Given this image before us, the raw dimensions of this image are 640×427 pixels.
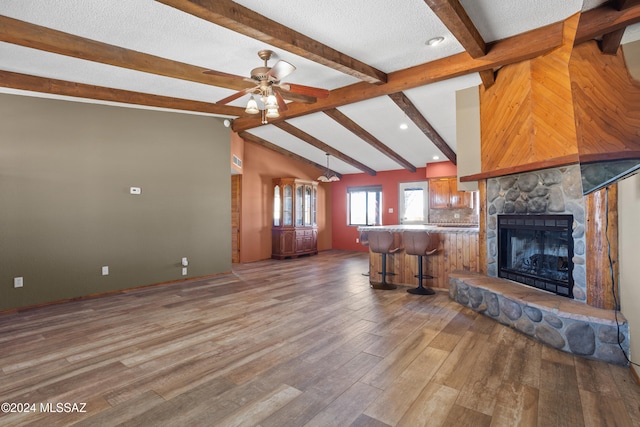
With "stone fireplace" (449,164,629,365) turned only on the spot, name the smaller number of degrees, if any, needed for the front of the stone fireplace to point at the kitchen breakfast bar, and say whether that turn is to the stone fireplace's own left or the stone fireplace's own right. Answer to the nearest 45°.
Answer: approximately 90° to the stone fireplace's own right

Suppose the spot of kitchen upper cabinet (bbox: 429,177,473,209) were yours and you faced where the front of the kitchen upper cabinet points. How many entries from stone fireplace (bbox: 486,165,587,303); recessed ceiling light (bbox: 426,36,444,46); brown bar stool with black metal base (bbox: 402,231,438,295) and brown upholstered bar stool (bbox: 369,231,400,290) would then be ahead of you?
4

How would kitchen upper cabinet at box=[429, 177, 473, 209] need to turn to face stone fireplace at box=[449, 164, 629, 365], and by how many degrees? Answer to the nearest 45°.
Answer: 0° — it already faces it

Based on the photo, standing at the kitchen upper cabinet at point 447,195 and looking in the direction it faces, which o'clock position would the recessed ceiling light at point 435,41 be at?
The recessed ceiling light is roughly at 12 o'clock from the kitchen upper cabinet.

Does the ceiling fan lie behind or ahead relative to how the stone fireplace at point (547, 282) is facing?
ahead

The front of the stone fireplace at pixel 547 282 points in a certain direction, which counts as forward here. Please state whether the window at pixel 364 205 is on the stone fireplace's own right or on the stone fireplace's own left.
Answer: on the stone fireplace's own right

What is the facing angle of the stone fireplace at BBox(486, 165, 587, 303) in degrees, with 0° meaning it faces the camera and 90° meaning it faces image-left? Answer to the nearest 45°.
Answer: approximately 45°

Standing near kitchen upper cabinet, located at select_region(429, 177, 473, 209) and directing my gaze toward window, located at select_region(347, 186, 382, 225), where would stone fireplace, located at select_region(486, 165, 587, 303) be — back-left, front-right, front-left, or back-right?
back-left

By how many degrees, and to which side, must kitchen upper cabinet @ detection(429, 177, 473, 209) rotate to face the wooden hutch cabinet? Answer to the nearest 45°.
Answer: approximately 90° to its right

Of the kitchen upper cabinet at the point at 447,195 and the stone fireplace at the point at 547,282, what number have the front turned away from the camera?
0

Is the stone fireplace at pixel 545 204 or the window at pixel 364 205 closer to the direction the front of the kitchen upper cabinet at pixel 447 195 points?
the stone fireplace

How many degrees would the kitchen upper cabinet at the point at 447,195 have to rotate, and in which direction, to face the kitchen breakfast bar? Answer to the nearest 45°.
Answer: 0° — it already faces it

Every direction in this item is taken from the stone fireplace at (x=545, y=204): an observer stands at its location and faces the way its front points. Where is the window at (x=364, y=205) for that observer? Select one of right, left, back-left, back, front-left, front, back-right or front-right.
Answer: right

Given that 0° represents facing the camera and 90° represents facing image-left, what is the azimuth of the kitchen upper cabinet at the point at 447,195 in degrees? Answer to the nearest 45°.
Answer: approximately 0°

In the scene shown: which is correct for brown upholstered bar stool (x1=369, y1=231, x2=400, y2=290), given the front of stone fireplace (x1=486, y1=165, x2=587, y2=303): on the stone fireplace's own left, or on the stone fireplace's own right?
on the stone fireplace's own right

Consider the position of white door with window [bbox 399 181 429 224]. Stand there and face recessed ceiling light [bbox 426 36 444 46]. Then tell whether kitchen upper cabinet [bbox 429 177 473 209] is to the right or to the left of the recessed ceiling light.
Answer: left
